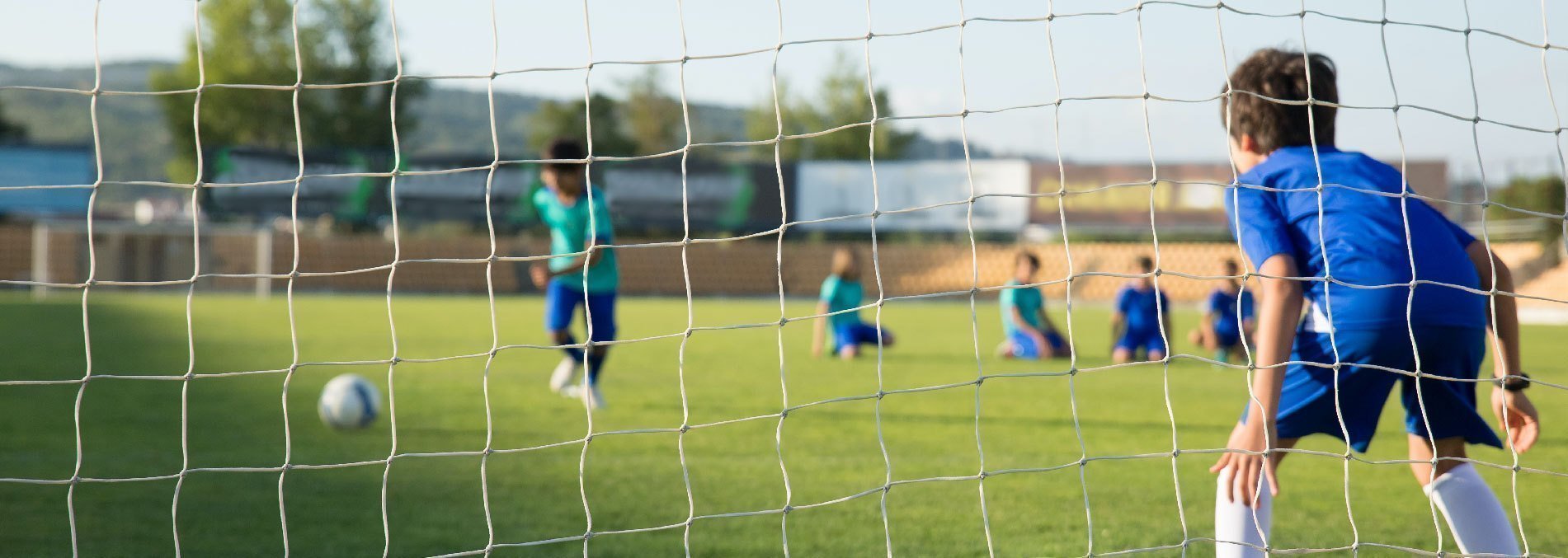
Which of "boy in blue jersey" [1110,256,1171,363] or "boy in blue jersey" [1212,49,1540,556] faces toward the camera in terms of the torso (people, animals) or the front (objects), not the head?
"boy in blue jersey" [1110,256,1171,363]

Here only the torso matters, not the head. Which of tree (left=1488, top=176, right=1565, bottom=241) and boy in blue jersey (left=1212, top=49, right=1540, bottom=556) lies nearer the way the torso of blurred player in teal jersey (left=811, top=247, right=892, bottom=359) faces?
the boy in blue jersey

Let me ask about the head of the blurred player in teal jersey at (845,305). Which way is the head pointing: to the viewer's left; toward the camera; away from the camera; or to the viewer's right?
toward the camera

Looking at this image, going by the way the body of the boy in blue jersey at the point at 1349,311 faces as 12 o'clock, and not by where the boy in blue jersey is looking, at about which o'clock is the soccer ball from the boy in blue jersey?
The soccer ball is roughly at 11 o'clock from the boy in blue jersey.

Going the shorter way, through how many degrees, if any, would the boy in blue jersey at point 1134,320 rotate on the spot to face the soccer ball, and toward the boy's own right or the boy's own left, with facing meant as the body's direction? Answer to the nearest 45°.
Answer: approximately 45° to the boy's own right

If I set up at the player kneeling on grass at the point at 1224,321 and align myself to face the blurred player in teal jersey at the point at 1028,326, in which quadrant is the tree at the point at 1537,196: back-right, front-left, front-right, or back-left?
back-right

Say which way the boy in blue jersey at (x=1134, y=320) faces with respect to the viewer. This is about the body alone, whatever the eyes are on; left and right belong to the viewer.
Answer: facing the viewer

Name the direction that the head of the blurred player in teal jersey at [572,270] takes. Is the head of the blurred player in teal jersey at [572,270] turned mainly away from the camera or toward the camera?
toward the camera

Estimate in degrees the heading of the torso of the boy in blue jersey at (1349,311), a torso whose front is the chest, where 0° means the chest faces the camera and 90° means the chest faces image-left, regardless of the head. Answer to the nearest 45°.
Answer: approximately 135°

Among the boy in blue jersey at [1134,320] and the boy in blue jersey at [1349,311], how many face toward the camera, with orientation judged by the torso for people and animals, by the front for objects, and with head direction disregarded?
1

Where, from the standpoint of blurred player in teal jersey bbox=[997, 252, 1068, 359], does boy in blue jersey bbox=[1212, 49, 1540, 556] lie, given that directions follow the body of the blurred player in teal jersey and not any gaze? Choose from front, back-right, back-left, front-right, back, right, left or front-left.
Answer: front-left

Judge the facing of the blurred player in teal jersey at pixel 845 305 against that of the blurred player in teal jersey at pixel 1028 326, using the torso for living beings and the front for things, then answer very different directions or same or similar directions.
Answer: same or similar directions

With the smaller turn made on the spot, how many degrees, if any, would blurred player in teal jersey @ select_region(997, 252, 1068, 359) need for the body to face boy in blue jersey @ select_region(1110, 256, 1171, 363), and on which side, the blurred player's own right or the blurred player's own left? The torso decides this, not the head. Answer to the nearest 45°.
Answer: approximately 135° to the blurred player's own left

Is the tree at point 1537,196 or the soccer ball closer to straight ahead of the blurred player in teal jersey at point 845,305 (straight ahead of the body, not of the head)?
the soccer ball

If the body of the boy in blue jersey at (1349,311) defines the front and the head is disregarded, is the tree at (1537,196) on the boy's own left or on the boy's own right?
on the boy's own right
